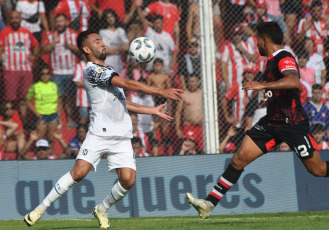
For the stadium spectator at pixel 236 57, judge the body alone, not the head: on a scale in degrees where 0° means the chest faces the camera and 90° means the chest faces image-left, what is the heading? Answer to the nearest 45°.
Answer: approximately 0°

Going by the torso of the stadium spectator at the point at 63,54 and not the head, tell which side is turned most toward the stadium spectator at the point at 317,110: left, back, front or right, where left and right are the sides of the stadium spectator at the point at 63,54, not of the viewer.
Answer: left

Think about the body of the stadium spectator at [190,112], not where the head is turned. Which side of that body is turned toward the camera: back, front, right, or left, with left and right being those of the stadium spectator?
front

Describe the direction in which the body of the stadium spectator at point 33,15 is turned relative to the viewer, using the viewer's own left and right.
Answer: facing the viewer

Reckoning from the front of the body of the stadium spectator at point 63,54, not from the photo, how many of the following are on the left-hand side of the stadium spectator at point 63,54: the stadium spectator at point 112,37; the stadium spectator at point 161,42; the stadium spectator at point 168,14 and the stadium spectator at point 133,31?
4

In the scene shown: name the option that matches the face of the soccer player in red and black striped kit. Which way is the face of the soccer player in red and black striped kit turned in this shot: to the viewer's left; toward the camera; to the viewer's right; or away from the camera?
to the viewer's left

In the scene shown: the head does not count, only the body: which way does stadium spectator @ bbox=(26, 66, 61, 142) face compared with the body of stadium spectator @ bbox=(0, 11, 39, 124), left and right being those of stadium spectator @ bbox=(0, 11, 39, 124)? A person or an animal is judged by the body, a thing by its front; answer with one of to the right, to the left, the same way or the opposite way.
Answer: the same way

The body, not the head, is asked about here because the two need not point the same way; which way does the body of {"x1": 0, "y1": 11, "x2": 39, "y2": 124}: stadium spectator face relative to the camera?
toward the camera

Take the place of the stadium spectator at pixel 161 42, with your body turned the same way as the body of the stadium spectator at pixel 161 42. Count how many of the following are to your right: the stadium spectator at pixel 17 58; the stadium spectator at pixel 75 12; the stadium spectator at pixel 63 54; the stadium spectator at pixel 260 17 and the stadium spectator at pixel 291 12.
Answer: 3

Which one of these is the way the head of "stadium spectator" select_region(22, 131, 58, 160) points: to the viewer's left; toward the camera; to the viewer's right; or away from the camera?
toward the camera

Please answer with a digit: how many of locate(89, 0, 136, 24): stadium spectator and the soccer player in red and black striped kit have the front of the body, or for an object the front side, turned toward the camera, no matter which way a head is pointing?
1

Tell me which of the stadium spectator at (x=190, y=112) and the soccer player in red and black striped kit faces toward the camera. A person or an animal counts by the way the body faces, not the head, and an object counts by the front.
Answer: the stadium spectator

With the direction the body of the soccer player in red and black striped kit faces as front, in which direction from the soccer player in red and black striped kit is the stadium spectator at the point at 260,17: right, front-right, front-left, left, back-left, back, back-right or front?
right

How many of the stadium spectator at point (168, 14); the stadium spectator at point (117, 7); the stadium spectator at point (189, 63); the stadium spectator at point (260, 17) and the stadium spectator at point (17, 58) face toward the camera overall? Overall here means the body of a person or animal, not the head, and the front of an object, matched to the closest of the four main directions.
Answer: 5

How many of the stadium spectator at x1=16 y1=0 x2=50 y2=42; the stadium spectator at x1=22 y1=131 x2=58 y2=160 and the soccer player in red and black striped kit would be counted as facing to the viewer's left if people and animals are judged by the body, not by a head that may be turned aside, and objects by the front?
1

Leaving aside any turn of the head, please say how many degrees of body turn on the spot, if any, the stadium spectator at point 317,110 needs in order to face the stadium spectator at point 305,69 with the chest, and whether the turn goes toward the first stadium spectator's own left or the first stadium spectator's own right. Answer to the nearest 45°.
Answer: approximately 135° to the first stadium spectator's own right

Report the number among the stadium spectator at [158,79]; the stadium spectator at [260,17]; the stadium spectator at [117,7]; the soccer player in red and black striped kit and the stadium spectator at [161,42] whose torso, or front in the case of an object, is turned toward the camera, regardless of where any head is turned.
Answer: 4

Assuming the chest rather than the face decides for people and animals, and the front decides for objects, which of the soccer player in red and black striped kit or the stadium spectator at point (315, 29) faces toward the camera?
the stadium spectator

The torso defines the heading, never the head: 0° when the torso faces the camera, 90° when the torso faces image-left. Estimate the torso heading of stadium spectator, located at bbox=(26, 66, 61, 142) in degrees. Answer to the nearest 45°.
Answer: approximately 0°
